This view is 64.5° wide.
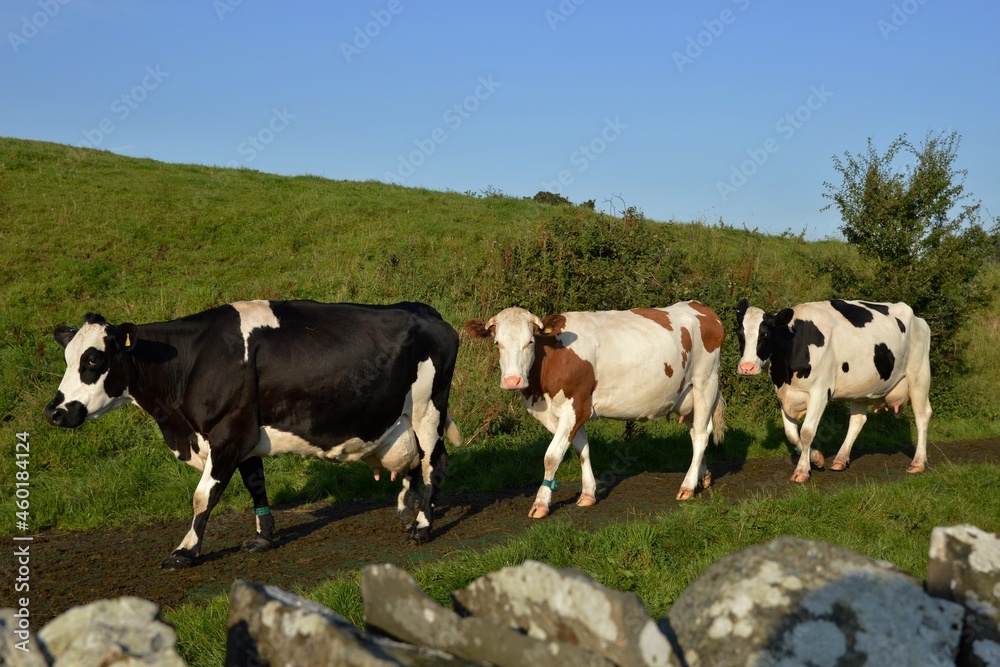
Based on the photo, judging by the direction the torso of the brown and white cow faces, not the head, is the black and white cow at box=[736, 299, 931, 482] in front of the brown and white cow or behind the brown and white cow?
behind

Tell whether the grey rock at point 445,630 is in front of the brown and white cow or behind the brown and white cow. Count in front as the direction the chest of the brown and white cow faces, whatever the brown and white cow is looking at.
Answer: in front

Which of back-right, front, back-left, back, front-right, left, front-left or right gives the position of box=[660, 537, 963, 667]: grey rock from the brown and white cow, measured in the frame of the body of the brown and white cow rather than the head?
front-left

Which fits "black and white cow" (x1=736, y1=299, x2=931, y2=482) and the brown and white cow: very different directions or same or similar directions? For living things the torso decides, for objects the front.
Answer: same or similar directions

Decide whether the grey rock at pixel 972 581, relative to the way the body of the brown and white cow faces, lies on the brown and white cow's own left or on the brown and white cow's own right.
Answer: on the brown and white cow's own left

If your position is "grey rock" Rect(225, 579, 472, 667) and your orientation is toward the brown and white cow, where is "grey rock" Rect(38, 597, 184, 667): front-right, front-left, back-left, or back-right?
back-left

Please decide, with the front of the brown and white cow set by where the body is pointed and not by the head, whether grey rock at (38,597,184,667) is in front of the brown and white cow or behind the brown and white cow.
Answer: in front

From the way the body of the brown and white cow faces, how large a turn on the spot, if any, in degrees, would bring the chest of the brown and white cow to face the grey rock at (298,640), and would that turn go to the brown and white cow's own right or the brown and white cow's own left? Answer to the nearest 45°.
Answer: approximately 45° to the brown and white cow's own left

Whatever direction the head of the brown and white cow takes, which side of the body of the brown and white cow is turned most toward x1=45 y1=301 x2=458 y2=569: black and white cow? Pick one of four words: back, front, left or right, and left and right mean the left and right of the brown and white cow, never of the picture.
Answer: front

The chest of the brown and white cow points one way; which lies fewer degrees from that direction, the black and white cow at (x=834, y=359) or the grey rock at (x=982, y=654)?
the grey rock

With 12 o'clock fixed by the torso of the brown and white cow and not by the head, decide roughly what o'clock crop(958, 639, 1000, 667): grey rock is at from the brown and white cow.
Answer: The grey rock is roughly at 10 o'clock from the brown and white cow.

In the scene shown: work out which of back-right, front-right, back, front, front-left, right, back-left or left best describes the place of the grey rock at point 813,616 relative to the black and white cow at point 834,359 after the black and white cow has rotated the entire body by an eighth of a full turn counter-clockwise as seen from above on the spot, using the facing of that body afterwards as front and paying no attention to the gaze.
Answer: front

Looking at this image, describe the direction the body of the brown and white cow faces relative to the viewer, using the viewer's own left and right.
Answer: facing the viewer and to the left of the viewer

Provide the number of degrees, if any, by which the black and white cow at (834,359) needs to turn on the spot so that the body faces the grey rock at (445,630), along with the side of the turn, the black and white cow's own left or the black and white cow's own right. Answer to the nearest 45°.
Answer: approximately 45° to the black and white cow's own left

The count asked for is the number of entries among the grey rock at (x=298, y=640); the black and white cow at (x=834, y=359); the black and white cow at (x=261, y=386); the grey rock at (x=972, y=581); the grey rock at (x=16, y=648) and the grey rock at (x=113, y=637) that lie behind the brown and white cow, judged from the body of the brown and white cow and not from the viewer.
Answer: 1

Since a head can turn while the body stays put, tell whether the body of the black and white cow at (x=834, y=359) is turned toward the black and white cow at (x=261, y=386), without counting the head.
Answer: yes

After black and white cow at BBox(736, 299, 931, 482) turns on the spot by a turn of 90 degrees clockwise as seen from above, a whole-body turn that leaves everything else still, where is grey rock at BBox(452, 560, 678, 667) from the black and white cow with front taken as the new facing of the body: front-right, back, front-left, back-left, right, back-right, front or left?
back-left
